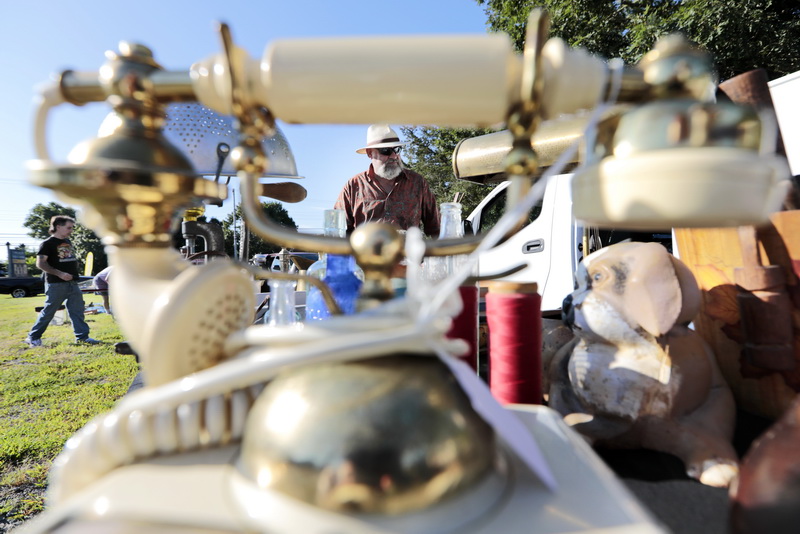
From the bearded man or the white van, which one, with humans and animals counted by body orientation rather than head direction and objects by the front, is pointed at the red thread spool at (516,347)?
the bearded man

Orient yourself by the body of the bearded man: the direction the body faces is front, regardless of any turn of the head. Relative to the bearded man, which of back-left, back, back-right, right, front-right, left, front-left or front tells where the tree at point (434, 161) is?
back

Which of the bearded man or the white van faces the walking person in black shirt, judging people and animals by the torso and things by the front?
the white van

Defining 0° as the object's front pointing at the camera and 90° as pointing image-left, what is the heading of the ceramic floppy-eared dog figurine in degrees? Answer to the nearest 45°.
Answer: approximately 45°

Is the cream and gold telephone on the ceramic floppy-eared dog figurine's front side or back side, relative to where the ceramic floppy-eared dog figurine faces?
on the front side

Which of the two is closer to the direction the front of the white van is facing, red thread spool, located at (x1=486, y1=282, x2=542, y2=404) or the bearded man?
the bearded man

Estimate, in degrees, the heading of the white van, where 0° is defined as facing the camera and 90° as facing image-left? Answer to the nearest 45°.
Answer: approximately 90°

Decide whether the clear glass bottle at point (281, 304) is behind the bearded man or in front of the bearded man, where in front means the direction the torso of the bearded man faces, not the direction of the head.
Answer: in front

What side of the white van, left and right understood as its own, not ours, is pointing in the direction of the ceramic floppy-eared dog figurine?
left

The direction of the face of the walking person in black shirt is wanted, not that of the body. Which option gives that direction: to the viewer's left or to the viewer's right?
to the viewer's right

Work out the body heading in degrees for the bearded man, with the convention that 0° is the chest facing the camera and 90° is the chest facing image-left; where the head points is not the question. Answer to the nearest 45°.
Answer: approximately 0°

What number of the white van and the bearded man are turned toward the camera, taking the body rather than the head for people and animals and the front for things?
1
